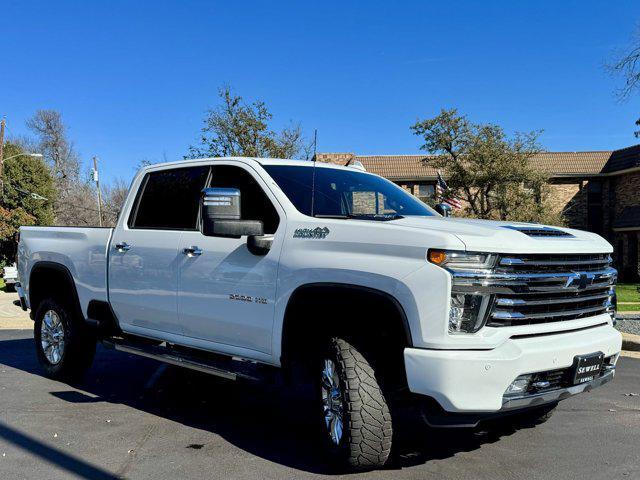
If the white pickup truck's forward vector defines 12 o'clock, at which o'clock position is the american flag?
The american flag is roughly at 8 o'clock from the white pickup truck.

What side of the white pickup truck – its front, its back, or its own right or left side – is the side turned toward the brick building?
left

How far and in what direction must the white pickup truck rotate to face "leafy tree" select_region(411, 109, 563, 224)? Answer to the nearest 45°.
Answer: approximately 135° to its left

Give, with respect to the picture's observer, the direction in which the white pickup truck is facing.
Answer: facing the viewer and to the right of the viewer
